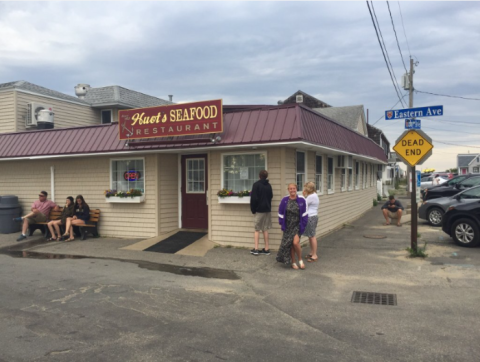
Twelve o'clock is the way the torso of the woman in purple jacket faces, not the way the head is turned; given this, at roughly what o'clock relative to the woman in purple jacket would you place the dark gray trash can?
The dark gray trash can is roughly at 4 o'clock from the woman in purple jacket.

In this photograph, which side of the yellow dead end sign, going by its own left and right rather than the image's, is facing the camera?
front

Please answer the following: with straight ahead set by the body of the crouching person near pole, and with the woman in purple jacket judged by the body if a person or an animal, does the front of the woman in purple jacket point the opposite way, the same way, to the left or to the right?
the same way

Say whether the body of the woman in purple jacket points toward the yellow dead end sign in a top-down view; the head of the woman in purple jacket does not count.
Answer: no

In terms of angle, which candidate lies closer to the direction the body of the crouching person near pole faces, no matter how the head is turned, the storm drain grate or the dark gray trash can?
the storm drain grate

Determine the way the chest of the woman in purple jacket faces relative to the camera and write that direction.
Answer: toward the camera

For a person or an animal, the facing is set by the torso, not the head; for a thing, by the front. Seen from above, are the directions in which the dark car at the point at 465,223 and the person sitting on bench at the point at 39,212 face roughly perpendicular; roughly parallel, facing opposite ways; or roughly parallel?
roughly perpendicular

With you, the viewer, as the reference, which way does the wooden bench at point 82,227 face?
facing the viewer and to the left of the viewer

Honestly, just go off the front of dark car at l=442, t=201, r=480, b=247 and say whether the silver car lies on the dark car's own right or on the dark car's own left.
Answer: on the dark car's own right

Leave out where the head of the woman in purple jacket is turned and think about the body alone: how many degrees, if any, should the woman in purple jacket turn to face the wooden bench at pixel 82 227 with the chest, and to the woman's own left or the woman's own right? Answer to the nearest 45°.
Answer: approximately 135° to the woman's own right

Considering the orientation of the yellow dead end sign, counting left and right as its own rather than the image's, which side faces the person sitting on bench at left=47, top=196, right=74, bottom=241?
right

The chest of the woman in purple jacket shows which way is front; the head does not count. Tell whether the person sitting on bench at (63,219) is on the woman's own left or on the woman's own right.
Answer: on the woman's own right

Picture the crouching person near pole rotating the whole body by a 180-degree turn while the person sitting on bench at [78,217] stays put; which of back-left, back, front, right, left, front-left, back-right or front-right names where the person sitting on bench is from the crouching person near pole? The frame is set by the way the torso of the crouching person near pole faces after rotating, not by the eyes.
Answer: back-left

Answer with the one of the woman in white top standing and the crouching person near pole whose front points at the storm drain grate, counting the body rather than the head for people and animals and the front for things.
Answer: the crouching person near pole
